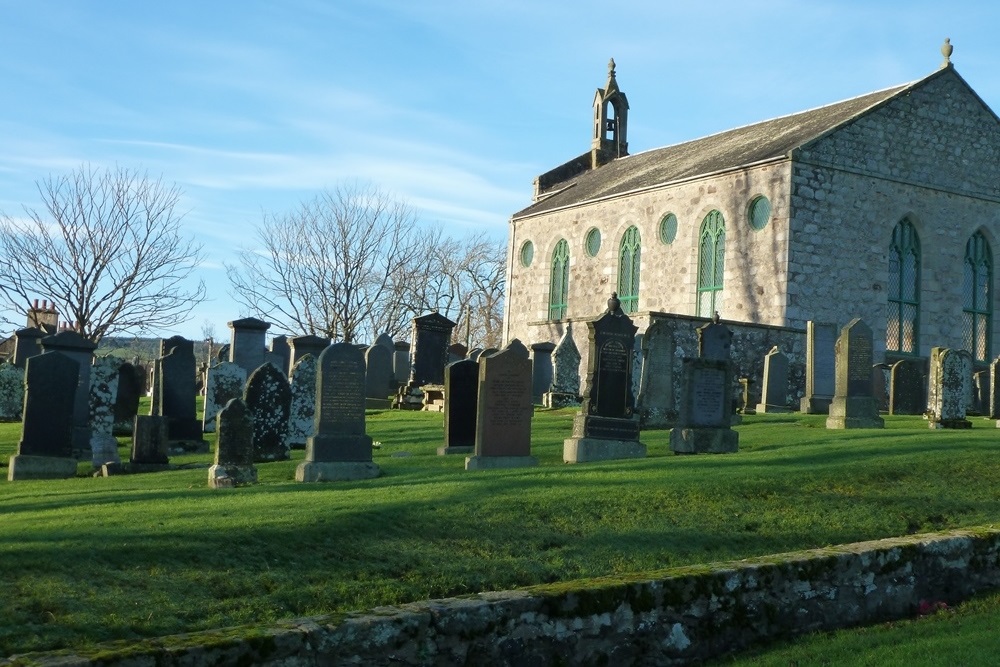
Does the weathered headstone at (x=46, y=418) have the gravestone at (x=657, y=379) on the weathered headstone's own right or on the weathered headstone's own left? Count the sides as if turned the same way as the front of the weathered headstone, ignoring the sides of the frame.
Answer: on the weathered headstone's own left

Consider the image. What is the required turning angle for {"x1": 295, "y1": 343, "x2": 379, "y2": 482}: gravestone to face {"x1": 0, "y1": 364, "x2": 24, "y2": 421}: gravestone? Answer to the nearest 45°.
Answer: approximately 135° to its right

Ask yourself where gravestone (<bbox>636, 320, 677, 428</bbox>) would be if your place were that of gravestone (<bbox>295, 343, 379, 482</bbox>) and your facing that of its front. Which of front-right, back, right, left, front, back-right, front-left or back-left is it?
back-left

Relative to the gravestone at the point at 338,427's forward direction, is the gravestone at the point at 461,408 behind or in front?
behind

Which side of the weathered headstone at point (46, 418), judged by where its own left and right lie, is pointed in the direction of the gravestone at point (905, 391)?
left

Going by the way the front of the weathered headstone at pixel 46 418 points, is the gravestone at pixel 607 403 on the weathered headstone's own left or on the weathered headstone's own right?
on the weathered headstone's own left

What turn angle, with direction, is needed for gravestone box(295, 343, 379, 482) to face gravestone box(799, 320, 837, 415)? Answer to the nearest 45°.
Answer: approximately 135° to its left

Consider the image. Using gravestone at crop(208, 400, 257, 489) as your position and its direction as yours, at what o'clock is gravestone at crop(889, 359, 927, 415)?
gravestone at crop(889, 359, 927, 415) is roughly at 8 o'clock from gravestone at crop(208, 400, 257, 489).

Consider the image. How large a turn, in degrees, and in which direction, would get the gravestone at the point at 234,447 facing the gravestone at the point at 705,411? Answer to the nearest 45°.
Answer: approximately 90° to its left
